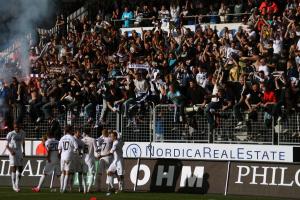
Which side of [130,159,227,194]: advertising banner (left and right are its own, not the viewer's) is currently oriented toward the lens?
front

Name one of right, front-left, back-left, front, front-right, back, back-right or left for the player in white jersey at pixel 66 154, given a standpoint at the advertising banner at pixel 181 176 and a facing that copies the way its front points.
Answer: right

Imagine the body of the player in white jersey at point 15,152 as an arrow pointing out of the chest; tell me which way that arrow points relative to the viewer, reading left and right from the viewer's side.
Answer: facing the viewer

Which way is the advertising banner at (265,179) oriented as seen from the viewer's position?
toward the camera
